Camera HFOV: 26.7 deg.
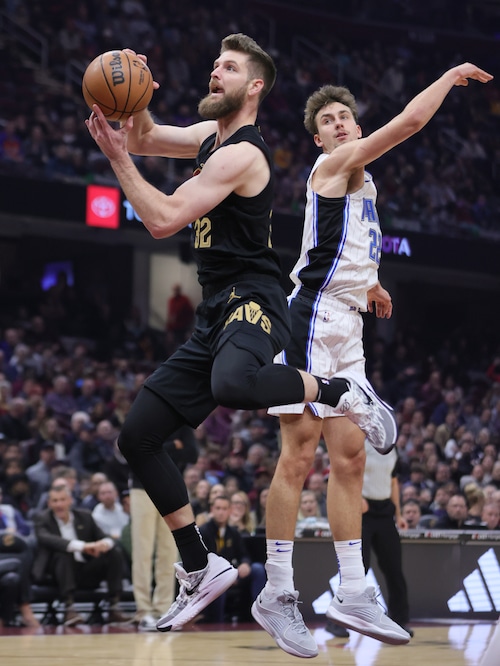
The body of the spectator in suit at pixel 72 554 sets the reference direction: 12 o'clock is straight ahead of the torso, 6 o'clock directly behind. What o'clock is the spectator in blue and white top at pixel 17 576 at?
the spectator in blue and white top at pixel 17 576 is roughly at 3 o'clock from the spectator in suit at pixel 72 554.

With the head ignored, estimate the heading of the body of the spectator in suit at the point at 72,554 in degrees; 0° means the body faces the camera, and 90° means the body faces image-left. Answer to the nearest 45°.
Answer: approximately 315°

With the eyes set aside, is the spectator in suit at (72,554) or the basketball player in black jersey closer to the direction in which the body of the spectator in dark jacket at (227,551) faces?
the basketball player in black jersey

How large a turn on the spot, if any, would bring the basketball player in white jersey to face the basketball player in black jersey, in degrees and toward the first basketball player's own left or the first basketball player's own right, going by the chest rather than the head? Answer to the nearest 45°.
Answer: approximately 90° to the first basketball player's own right

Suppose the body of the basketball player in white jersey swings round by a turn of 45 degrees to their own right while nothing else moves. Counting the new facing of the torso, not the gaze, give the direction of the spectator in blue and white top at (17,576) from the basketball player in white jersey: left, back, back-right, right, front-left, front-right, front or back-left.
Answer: back-right

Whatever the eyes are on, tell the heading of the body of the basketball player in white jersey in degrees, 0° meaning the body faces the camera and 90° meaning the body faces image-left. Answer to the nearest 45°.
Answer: approximately 315°

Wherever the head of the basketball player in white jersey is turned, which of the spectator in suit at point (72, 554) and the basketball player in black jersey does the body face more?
the basketball player in black jersey

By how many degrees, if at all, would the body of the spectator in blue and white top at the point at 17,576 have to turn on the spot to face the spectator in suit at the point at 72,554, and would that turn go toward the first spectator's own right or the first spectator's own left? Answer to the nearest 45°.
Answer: approximately 90° to the first spectator's own left

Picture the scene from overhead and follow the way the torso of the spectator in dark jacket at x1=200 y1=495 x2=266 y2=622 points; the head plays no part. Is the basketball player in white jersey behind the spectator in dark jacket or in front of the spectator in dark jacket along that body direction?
in front
